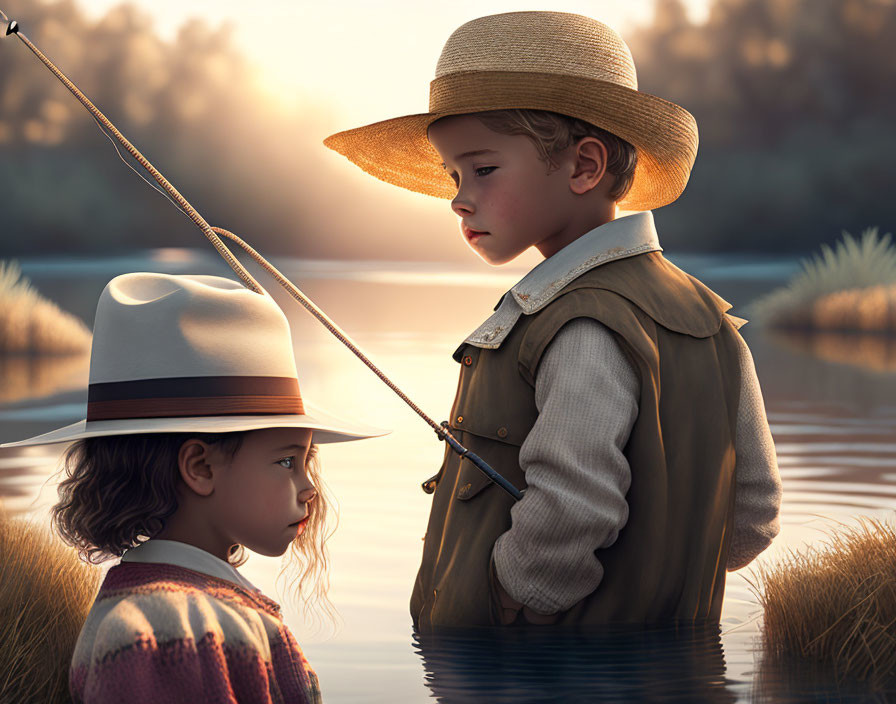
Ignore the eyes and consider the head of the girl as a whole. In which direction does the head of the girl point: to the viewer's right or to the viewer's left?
to the viewer's right

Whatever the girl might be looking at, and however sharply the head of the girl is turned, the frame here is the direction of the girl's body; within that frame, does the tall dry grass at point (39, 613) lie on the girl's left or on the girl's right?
on the girl's left

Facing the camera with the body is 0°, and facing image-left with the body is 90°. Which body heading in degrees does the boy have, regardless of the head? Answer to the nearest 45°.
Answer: approximately 90°

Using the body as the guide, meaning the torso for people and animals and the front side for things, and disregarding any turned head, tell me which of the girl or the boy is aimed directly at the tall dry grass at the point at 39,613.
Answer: the boy

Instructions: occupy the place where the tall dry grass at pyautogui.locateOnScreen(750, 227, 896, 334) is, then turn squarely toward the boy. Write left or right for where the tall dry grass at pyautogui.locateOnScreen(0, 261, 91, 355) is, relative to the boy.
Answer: right

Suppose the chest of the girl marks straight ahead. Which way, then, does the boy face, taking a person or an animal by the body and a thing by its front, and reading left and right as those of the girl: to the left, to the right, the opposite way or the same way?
the opposite way

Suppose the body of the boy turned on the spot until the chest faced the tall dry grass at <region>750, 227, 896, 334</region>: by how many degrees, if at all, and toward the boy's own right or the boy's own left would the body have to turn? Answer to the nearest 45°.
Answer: approximately 90° to the boy's own right

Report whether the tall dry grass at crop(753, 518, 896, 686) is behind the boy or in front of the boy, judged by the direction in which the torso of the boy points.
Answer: behind

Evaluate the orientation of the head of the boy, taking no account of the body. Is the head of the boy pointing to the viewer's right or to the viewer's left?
to the viewer's left

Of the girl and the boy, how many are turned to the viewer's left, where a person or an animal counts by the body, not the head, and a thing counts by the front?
1

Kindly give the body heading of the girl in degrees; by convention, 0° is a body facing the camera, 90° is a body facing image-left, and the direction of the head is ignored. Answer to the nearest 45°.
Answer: approximately 270°

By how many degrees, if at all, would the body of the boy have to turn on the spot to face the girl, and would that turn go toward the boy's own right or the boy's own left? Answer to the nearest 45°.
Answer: approximately 45° to the boy's own left
